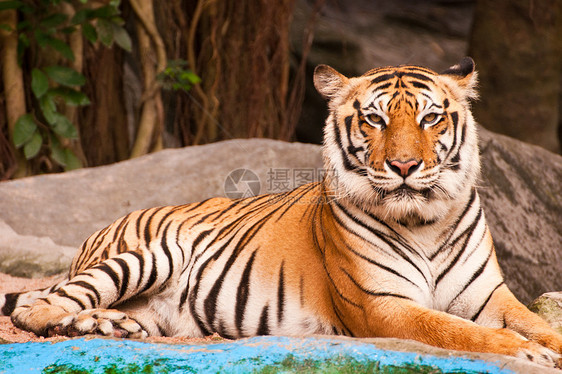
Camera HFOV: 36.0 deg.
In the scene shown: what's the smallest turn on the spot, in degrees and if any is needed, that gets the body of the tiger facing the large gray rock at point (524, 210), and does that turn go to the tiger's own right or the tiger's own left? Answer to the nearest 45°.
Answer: approximately 90° to the tiger's own left

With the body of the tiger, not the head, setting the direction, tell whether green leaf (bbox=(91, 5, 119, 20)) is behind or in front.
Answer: behind

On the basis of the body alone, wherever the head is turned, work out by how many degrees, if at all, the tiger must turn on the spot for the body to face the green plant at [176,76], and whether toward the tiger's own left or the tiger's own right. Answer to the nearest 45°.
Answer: approximately 135° to the tiger's own left

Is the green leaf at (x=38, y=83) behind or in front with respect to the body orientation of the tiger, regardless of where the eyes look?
behind

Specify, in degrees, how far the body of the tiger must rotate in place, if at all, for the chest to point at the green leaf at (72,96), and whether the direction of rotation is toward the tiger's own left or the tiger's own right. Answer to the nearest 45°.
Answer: approximately 180°

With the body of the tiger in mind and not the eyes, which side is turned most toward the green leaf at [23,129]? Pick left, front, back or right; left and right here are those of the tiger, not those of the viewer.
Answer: back

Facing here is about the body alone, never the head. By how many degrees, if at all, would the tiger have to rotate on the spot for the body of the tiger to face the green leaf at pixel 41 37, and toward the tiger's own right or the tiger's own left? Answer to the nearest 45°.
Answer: approximately 180°

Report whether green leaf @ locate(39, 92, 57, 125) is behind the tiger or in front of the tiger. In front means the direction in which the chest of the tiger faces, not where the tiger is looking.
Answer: behind

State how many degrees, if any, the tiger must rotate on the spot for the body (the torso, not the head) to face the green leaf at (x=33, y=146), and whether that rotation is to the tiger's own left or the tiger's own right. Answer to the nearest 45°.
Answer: approximately 180°

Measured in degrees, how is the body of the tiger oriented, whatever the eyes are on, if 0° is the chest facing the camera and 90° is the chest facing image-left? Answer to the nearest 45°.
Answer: approximately 315°

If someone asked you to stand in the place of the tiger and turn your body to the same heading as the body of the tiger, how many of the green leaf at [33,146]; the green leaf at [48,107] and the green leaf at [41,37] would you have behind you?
3

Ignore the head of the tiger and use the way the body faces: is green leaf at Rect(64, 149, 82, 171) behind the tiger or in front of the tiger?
behind
